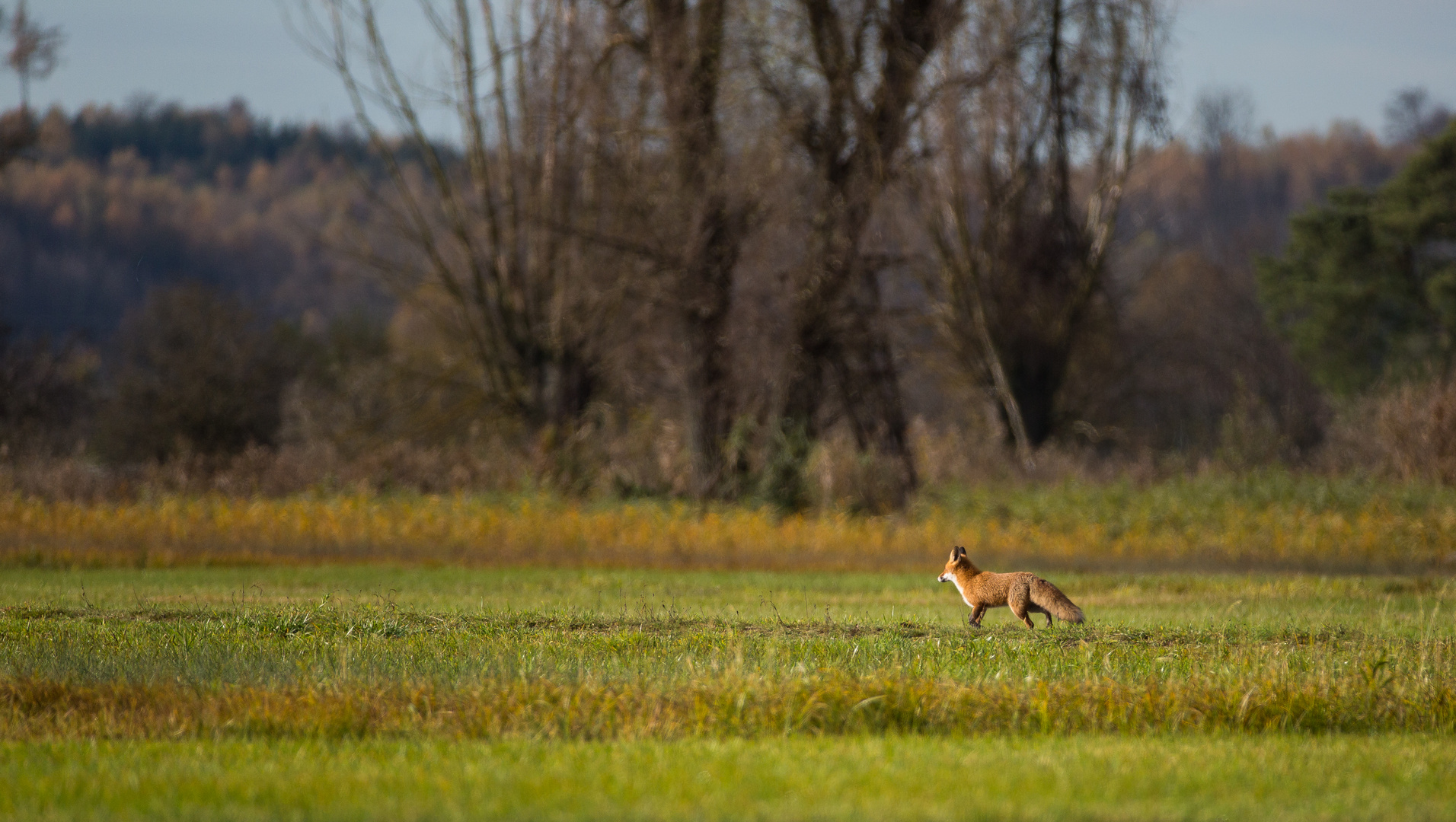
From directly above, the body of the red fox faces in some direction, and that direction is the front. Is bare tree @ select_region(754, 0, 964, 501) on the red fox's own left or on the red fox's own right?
on the red fox's own right

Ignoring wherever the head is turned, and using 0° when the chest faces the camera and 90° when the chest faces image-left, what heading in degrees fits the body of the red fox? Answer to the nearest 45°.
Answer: approximately 90°

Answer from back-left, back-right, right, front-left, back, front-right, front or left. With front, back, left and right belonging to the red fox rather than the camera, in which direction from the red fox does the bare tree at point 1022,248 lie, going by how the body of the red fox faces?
right

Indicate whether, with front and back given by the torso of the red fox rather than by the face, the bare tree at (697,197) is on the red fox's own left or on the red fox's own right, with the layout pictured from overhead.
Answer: on the red fox's own right

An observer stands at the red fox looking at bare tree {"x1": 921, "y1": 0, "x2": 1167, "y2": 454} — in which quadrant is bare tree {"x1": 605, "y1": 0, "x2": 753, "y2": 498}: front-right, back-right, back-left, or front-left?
front-left
